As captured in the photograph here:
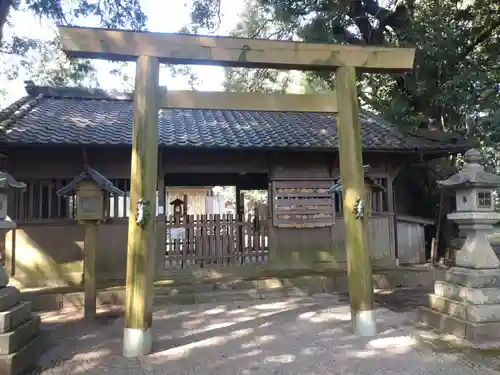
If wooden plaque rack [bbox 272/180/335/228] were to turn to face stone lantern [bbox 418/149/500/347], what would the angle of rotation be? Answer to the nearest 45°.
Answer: approximately 45° to its left

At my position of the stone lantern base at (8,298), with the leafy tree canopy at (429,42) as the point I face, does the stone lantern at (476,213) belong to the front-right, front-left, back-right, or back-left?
front-right

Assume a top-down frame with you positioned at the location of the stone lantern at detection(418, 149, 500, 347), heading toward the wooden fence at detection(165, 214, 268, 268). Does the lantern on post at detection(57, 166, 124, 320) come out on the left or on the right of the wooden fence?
left

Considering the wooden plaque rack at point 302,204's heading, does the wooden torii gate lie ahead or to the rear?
ahead

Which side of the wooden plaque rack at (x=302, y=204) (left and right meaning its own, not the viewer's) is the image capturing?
front

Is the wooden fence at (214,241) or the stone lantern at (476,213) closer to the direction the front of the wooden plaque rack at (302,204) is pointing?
the stone lantern

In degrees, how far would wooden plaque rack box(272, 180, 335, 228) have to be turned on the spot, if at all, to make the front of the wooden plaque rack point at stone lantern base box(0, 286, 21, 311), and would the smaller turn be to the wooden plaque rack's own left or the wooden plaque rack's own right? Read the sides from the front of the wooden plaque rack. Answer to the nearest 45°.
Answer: approximately 45° to the wooden plaque rack's own right

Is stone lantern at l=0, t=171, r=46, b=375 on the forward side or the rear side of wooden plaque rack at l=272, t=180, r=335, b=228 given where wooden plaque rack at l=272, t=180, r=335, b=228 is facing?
on the forward side
